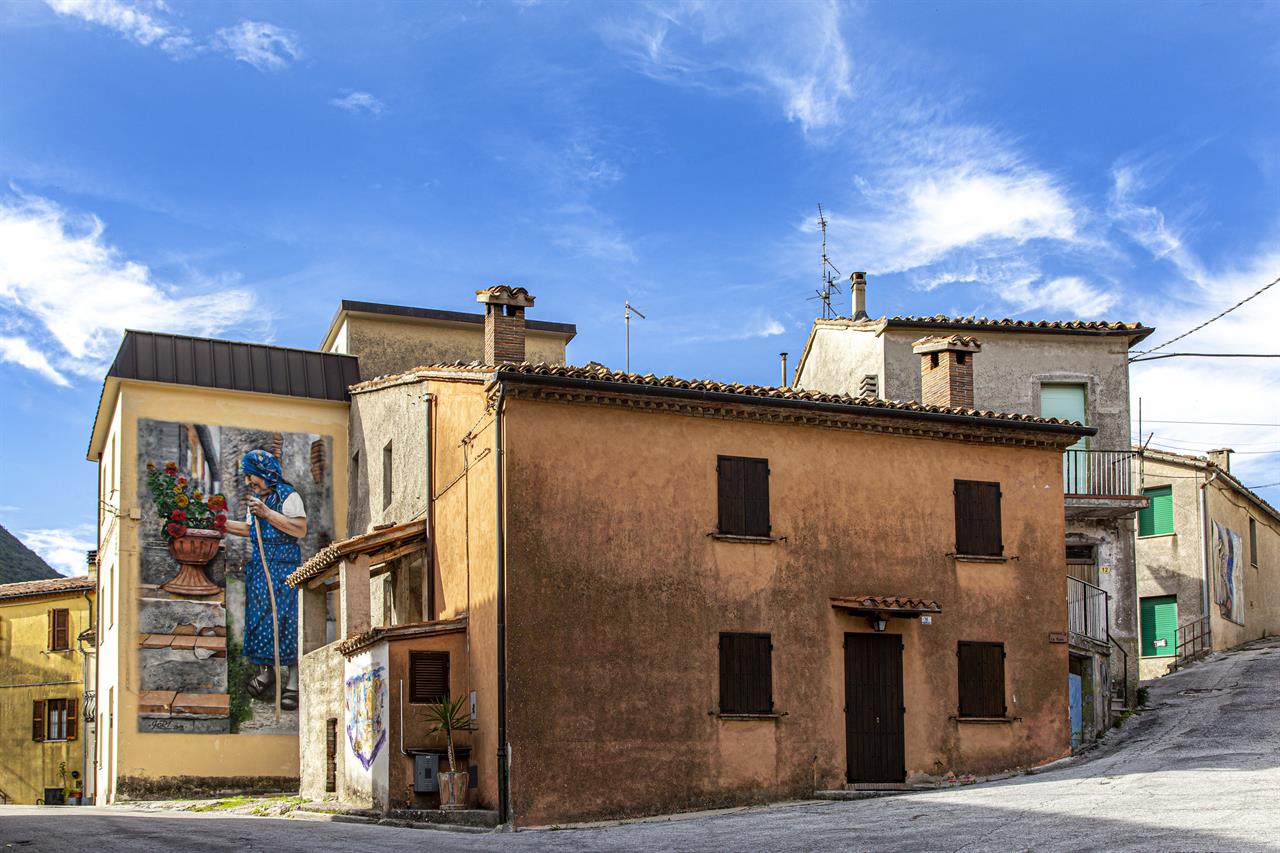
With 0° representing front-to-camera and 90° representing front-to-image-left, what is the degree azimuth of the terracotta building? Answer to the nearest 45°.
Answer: approximately 315°

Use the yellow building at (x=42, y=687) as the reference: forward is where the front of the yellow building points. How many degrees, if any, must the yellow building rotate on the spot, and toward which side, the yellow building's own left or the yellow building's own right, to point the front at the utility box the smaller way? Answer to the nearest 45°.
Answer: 0° — it already faces it

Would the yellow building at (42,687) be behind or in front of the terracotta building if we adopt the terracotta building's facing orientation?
behind
